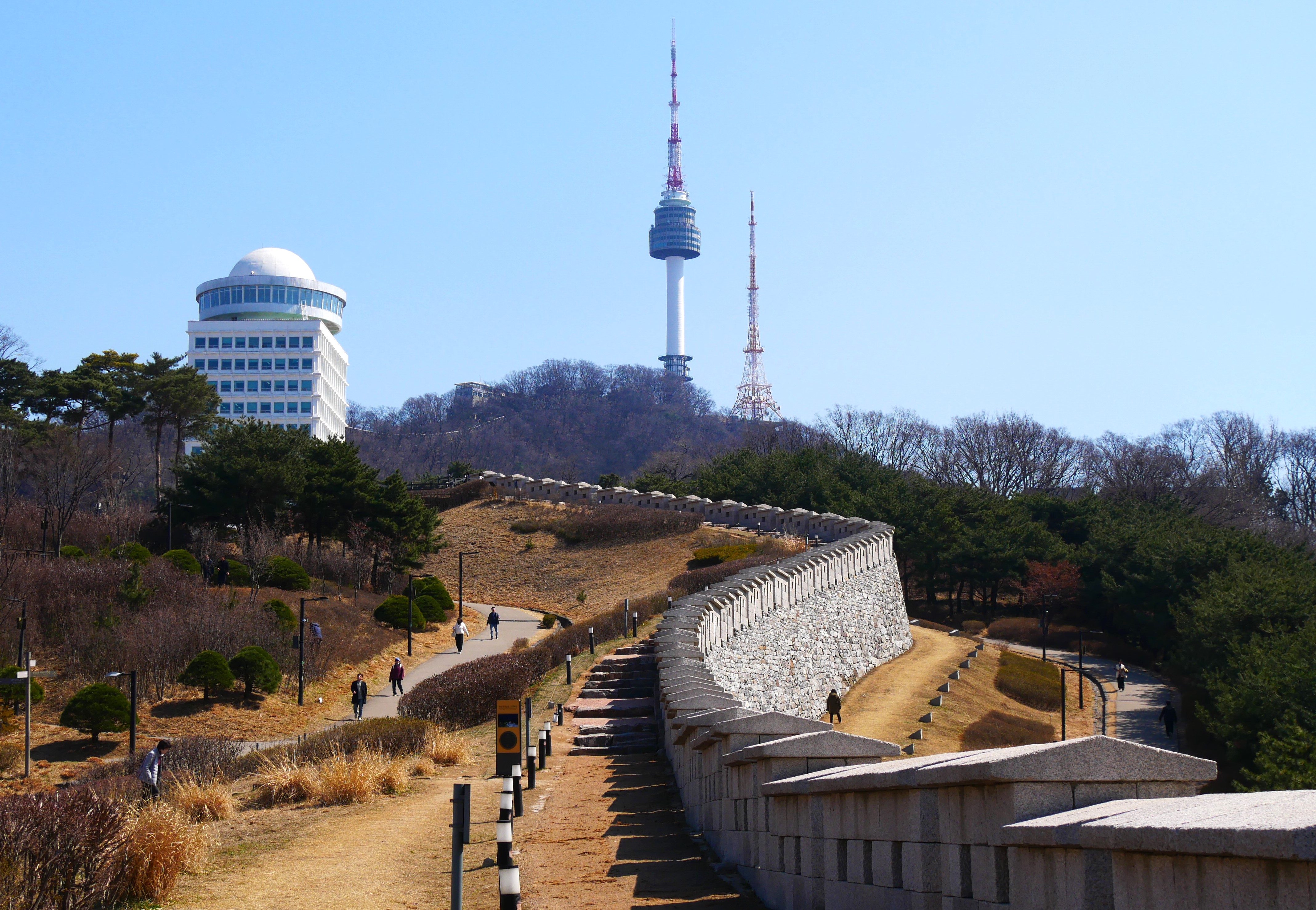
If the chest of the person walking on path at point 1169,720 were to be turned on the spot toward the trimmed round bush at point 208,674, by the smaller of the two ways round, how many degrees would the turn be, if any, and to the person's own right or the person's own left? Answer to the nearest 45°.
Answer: approximately 135° to the person's own left

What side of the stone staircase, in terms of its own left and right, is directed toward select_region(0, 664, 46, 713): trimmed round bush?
right

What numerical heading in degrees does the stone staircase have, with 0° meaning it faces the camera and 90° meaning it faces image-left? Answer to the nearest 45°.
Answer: approximately 0°

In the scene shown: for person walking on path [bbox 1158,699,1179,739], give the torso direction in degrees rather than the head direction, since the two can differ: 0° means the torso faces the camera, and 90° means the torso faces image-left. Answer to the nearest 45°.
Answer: approximately 180°
